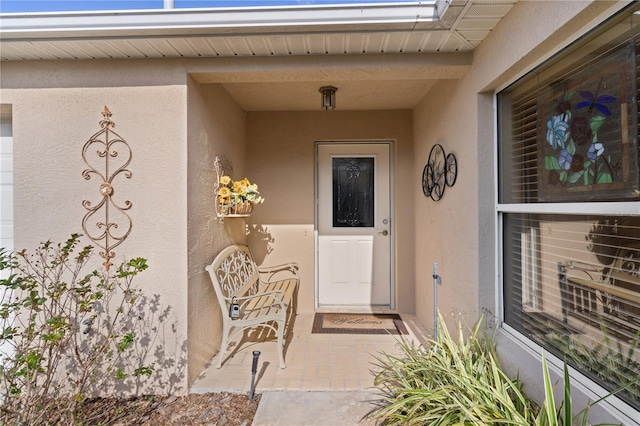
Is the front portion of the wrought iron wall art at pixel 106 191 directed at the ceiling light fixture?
no

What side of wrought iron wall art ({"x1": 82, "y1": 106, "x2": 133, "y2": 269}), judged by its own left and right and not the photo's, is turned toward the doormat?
left

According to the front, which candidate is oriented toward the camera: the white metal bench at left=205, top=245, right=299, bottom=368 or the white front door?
the white front door

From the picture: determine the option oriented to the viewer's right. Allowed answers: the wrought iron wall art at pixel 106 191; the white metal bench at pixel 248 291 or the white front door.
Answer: the white metal bench

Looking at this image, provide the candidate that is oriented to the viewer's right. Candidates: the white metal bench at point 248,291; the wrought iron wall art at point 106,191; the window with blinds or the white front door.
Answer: the white metal bench

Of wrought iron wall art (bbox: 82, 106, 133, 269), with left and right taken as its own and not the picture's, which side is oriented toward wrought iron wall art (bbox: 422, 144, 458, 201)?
left

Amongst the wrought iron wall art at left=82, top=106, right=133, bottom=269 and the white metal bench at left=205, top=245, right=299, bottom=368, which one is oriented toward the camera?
the wrought iron wall art

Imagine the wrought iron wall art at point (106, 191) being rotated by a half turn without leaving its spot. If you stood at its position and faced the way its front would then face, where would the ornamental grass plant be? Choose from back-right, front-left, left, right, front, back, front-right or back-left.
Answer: back-right

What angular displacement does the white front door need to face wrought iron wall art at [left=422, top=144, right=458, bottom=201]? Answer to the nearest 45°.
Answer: approximately 45° to its left

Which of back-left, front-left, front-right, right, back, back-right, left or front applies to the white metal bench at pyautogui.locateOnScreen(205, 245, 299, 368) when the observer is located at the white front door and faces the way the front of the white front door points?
front-right

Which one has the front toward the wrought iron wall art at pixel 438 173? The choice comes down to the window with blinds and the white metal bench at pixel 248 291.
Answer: the white metal bench

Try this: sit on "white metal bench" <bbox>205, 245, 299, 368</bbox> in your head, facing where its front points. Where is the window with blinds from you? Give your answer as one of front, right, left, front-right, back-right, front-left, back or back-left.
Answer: front-right

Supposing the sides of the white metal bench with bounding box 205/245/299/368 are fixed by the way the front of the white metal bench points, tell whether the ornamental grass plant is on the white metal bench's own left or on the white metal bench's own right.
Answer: on the white metal bench's own right

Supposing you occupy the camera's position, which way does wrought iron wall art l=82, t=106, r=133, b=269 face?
facing the viewer

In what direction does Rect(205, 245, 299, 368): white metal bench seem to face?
to the viewer's right

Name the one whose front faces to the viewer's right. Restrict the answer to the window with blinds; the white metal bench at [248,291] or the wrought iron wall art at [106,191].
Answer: the white metal bench

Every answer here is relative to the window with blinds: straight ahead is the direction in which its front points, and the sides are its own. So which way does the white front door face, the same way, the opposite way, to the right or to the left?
to the left

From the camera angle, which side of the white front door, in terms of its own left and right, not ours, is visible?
front

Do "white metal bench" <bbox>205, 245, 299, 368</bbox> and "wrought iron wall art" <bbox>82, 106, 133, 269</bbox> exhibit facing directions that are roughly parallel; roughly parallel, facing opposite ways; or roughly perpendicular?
roughly perpendicular

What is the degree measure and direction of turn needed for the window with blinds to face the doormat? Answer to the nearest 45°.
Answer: approximately 90° to its right
